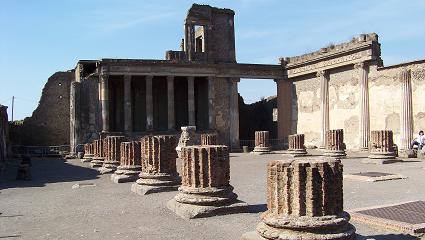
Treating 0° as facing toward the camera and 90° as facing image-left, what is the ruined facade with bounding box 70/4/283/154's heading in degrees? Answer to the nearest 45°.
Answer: approximately 0°

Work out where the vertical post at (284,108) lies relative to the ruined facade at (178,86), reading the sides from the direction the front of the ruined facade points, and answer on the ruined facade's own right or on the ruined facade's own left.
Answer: on the ruined facade's own left

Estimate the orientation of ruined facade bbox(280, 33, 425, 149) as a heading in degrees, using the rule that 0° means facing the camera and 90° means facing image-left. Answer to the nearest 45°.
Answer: approximately 45°

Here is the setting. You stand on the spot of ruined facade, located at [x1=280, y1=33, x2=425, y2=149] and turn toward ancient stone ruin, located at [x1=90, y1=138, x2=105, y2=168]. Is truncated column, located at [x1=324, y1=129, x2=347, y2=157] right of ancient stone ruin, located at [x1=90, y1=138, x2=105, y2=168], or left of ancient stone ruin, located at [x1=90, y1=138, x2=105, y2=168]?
left

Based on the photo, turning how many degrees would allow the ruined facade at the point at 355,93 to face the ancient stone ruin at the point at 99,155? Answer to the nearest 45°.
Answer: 0° — it already faces it

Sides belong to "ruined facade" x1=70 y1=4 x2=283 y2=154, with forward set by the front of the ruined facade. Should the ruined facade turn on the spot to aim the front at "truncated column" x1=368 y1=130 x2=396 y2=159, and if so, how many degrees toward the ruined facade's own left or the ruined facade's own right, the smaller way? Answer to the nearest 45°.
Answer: approximately 45° to the ruined facade's own left

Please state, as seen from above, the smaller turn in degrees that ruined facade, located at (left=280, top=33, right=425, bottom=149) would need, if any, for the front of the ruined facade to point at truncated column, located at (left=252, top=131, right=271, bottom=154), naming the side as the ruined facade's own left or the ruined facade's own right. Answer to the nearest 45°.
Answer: approximately 45° to the ruined facade's own right

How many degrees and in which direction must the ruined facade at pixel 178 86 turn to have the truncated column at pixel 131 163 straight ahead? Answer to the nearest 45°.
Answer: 0° — it already faces it

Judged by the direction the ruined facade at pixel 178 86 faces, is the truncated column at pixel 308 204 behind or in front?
in front

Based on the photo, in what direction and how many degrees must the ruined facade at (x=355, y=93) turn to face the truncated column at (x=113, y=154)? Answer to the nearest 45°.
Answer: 0° — it already faces it

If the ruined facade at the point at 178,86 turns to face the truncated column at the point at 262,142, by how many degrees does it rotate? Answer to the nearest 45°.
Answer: approximately 45° to its left
